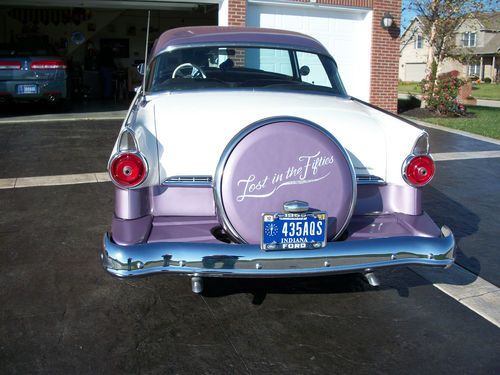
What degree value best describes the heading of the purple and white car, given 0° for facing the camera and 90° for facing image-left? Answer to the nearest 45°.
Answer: approximately 180°

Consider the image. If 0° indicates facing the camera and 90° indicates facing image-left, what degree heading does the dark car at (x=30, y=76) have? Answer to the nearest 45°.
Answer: approximately 180°

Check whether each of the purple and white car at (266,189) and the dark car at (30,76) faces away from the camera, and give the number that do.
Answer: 2

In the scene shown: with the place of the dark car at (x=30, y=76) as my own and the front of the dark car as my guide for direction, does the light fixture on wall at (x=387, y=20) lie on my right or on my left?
on my right

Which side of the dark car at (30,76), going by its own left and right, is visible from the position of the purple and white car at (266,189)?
back

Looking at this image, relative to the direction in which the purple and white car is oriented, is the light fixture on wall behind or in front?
in front
